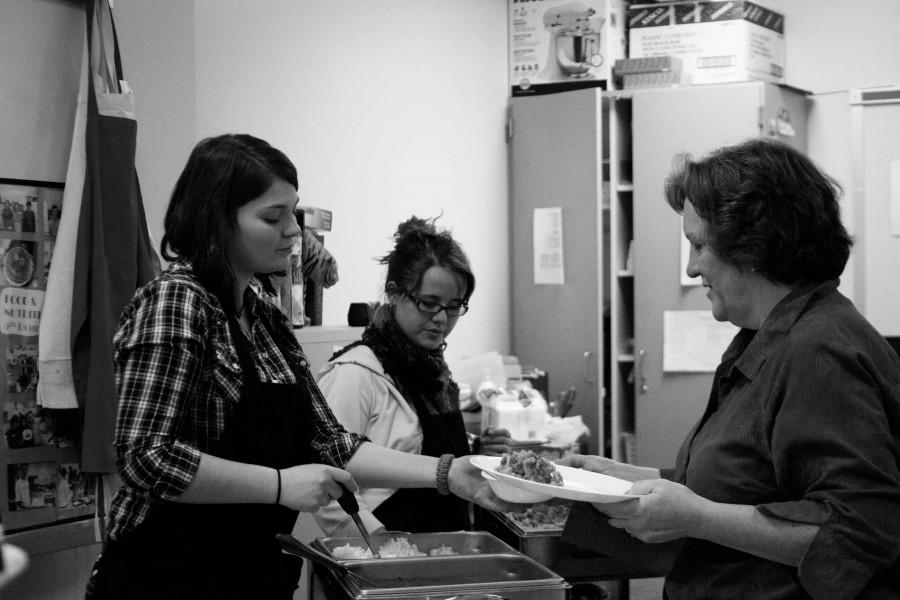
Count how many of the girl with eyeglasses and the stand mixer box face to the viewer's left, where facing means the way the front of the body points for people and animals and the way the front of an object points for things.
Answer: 0

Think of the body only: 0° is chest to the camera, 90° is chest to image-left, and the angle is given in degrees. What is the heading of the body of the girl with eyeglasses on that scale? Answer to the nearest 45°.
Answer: approximately 315°

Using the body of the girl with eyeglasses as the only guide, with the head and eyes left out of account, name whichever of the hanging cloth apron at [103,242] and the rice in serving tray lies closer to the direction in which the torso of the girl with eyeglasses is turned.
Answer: the rice in serving tray

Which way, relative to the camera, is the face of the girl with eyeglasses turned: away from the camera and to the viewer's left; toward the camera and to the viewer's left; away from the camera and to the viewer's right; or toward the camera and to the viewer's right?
toward the camera and to the viewer's right

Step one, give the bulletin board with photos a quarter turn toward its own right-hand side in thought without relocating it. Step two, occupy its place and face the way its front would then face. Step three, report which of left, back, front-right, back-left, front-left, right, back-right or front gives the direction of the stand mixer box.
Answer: back

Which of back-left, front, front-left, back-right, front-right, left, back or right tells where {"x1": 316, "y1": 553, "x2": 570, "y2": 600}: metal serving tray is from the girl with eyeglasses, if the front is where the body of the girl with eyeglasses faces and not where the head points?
front-right

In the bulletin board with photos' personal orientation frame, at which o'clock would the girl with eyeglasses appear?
The girl with eyeglasses is roughly at 11 o'clock from the bulletin board with photos.

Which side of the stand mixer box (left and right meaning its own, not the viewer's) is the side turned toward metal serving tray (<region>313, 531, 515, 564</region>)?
front

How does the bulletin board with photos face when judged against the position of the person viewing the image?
facing the viewer and to the right of the viewer

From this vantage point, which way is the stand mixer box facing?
toward the camera
